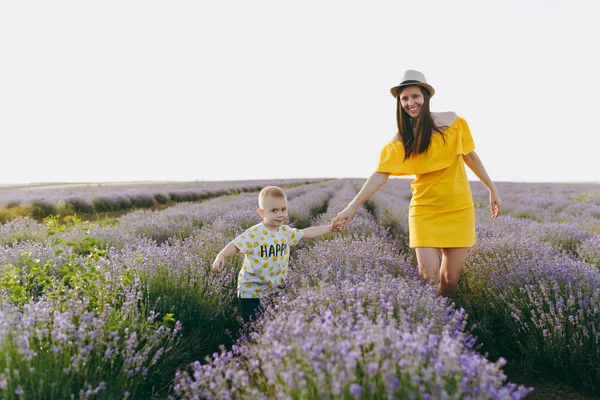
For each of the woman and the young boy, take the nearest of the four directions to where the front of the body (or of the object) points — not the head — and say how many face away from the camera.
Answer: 0

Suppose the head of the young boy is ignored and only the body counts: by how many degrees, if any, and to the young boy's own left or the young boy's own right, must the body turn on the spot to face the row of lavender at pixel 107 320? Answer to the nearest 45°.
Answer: approximately 90° to the young boy's own right

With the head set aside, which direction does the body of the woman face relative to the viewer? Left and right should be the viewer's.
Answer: facing the viewer

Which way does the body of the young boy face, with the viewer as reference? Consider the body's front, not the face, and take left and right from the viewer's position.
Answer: facing the viewer and to the right of the viewer

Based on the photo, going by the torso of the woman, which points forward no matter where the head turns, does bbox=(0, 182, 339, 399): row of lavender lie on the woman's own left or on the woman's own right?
on the woman's own right
